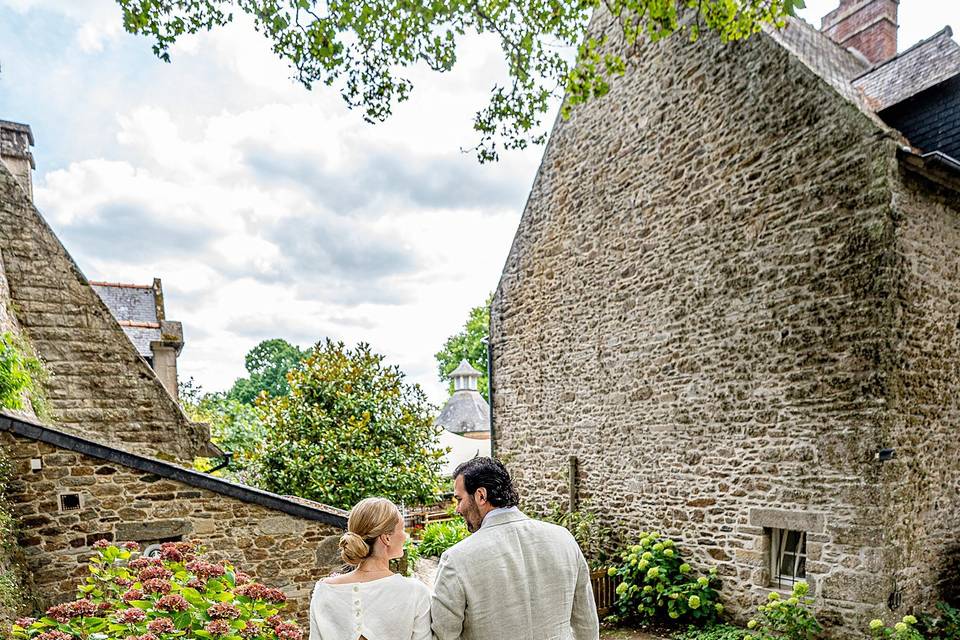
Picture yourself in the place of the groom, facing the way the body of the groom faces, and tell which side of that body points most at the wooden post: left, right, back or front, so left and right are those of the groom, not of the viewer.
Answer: front

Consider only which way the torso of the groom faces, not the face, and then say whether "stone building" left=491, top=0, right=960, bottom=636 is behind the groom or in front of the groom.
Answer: in front

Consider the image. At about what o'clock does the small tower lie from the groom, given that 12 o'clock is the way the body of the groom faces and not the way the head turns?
The small tower is roughly at 12 o'clock from the groom.

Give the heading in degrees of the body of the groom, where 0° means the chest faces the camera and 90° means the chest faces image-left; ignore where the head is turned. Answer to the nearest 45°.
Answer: approximately 180°

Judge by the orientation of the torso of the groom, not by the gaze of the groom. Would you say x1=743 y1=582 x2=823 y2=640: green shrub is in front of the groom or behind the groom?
in front

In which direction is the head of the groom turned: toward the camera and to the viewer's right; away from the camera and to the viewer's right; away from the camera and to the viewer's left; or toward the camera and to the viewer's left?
away from the camera and to the viewer's left

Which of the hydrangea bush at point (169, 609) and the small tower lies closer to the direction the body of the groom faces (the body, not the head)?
the small tower

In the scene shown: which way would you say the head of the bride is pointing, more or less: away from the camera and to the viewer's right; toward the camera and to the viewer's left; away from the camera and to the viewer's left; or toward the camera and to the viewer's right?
away from the camera and to the viewer's right

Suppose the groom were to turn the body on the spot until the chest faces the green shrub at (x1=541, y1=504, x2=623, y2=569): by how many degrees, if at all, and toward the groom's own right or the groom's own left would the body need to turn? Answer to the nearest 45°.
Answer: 0° — they already face it

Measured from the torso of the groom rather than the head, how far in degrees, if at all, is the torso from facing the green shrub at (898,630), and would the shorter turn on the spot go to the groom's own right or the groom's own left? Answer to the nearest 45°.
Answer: approximately 45° to the groom's own right
